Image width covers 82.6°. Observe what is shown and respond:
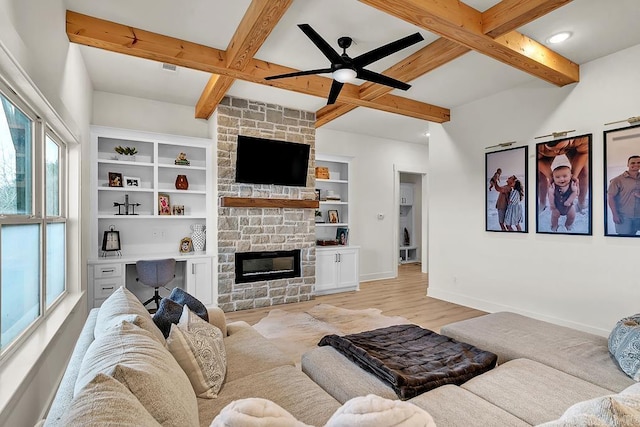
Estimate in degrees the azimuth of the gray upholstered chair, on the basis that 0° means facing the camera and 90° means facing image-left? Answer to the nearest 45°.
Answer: approximately 180°

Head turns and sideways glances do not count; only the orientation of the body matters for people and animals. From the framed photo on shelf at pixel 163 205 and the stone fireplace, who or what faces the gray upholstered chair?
the framed photo on shelf

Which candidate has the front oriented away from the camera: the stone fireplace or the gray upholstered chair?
the gray upholstered chair

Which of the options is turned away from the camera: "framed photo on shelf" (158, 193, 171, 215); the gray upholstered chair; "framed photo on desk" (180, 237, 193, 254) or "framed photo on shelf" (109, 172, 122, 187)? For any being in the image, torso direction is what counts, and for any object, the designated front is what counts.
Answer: the gray upholstered chair

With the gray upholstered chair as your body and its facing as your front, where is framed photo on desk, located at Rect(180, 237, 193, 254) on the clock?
The framed photo on desk is roughly at 1 o'clock from the gray upholstered chair.

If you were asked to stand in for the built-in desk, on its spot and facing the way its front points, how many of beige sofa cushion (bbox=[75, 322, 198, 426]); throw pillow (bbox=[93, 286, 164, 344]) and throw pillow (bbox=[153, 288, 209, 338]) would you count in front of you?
3

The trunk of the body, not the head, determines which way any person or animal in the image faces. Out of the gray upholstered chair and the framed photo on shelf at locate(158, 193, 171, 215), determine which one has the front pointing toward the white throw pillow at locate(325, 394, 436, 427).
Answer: the framed photo on shelf

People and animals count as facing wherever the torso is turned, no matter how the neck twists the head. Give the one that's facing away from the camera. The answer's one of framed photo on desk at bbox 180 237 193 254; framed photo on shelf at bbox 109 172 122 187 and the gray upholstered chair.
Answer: the gray upholstered chair
